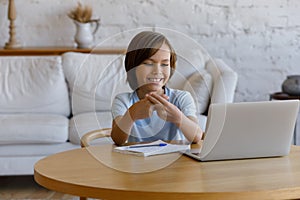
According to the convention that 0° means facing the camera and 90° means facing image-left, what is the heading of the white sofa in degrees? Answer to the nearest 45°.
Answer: approximately 0°

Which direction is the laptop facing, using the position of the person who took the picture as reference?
facing away from the viewer and to the left of the viewer

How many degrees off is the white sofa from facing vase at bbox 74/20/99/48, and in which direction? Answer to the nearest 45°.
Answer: approximately 180°

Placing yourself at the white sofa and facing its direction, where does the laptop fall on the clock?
The laptop is roughly at 11 o'clock from the white sofa.

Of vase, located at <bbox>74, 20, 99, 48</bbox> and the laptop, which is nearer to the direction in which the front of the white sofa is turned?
the laptop

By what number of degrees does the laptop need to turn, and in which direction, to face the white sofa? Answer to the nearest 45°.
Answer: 0° — it already faces it

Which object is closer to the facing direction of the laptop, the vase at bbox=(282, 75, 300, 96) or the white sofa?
the white sofa

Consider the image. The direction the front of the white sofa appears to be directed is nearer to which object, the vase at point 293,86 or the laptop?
the laptop

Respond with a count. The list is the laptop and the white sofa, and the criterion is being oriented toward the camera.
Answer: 1
